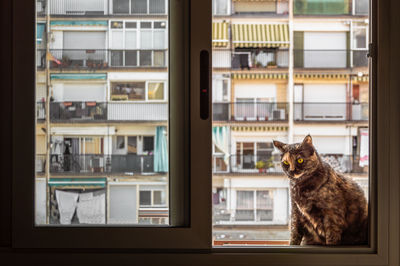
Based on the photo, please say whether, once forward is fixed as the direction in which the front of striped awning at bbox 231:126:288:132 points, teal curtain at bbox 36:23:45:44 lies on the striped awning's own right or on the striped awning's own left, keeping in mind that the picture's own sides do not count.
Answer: on the striped awning's own right

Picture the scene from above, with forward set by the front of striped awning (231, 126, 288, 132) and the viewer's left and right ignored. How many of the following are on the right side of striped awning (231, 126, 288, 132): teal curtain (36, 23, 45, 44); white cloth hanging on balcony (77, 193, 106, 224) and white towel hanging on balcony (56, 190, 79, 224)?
3

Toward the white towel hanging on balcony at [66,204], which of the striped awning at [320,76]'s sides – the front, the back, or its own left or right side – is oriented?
right

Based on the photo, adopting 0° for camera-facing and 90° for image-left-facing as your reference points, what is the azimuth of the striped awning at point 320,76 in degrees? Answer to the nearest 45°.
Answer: approximately 0°

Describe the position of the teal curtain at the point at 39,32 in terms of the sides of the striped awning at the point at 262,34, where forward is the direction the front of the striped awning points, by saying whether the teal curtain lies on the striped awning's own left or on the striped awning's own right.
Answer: on the striped awning's own right

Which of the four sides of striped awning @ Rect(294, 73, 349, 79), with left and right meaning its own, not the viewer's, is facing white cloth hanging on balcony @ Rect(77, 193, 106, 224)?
right

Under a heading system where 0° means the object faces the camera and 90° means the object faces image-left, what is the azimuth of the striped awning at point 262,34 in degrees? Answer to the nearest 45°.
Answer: approximately 0°
